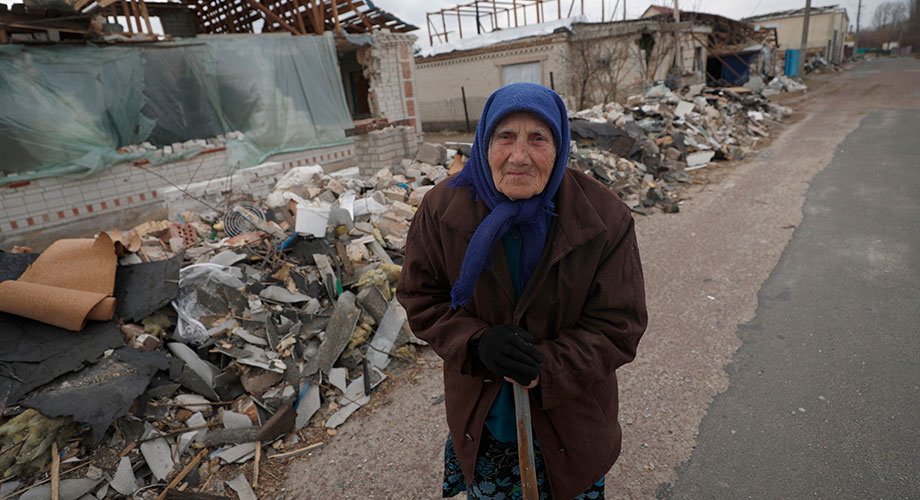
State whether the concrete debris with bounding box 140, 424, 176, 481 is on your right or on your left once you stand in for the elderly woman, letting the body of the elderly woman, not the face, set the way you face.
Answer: on your right

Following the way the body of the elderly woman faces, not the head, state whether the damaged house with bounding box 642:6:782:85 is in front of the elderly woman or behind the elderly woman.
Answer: behind

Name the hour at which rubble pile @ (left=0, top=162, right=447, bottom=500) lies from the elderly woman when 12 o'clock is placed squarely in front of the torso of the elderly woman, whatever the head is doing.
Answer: The rubble pile is roughly at 4 o'clock from the elderly woman.

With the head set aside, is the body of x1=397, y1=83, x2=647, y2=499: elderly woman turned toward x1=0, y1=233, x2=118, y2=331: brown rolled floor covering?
no

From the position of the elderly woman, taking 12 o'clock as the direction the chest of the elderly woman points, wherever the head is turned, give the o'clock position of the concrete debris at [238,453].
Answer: The concrete debris is roughly at 4 o'clock from the elderly woman.

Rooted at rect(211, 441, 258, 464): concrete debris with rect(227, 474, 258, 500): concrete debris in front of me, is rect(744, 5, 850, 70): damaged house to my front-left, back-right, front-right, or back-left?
back-left

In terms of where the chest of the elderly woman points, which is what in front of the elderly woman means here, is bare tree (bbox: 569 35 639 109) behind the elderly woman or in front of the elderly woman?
behind

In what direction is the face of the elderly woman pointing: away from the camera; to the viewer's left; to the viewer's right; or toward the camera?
toward the camera

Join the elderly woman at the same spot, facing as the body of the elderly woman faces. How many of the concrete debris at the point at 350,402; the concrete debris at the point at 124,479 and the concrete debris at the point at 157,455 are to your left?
0

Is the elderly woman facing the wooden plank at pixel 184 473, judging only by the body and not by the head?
no

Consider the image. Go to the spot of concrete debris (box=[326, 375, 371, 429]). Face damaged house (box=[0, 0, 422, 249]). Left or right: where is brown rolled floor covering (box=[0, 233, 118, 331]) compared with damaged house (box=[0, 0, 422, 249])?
left

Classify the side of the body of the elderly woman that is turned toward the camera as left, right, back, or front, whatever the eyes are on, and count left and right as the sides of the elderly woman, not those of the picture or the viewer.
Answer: front

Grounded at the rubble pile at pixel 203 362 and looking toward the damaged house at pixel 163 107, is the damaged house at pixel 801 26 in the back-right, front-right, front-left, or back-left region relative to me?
front-right

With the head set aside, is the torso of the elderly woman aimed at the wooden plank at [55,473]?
no

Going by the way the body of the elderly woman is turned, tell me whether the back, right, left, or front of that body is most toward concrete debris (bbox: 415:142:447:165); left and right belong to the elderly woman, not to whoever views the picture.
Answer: back

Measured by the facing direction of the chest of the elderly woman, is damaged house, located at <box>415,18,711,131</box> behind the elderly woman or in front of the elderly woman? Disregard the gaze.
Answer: behind

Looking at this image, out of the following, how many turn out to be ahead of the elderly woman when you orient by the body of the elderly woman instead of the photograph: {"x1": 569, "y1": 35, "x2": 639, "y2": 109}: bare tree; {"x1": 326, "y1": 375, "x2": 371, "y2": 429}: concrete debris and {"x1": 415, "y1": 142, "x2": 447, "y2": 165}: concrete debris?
0

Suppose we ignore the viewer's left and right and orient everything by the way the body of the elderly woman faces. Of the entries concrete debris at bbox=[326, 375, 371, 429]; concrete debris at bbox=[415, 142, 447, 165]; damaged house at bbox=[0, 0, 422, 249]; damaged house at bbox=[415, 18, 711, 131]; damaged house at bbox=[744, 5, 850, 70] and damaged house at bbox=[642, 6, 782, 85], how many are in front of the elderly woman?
0

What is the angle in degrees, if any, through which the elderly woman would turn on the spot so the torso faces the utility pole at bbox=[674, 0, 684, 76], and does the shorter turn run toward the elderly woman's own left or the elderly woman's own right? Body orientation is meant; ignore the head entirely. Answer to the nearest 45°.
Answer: approximately 180°
